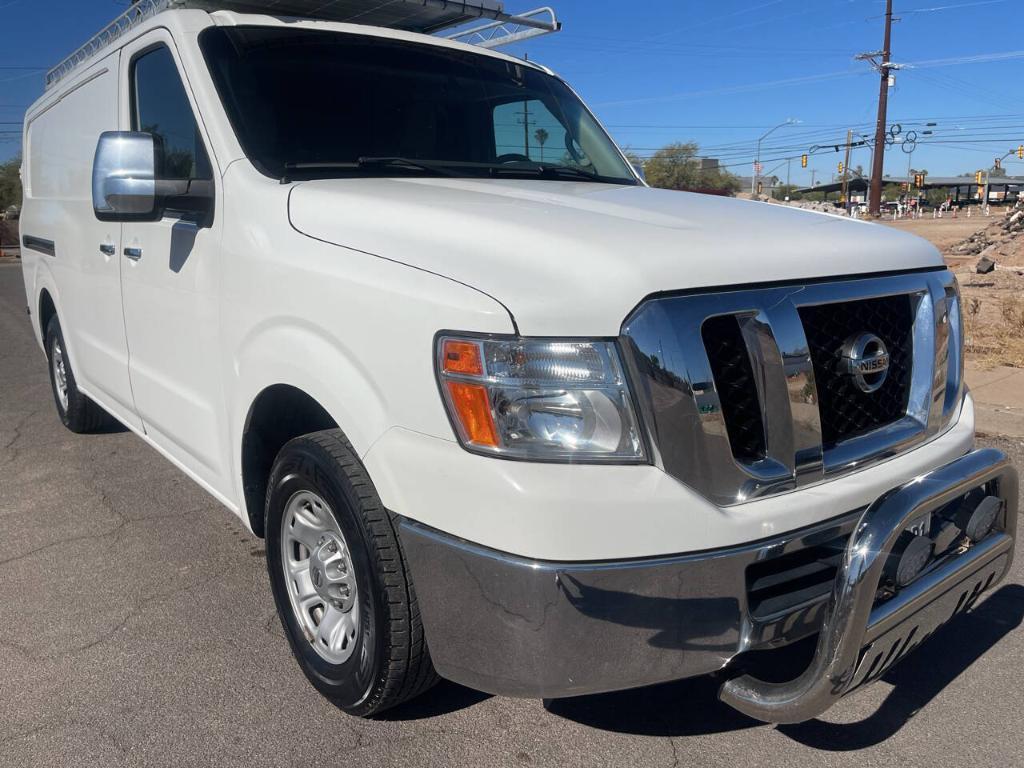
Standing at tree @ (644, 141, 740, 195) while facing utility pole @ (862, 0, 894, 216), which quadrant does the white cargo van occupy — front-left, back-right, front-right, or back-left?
front-right

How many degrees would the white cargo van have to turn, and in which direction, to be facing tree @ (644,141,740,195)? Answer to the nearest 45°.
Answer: approximately 135° to its left

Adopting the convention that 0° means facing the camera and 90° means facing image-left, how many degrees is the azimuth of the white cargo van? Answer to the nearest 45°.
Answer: approximately 315°

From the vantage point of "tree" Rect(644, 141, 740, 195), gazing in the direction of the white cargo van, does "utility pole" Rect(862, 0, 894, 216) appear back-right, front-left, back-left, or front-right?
front-left

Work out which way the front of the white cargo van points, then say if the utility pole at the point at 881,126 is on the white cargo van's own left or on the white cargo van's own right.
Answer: on the white cargo van's own left
